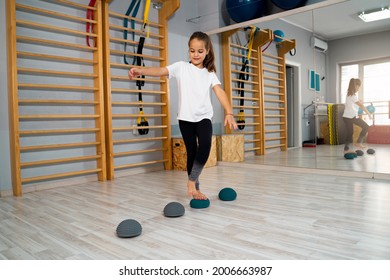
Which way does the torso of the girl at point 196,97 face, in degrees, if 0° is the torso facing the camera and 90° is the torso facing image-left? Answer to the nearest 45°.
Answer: approximately 0°

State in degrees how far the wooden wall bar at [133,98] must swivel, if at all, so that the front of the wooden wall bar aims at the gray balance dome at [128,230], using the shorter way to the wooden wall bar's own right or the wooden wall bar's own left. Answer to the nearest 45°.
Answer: approximately 45° to the wooden wall bar's own right

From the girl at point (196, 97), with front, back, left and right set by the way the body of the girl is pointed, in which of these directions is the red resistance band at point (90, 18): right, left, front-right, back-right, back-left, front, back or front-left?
back-right

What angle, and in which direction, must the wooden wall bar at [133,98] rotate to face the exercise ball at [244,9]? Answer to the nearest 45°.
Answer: approximately 45° to its left

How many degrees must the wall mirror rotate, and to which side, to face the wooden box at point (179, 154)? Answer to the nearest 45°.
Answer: approximately 45° to its right

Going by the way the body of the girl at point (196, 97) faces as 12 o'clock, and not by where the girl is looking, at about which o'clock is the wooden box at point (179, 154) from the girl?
The wooden box is roughly at 6 o'clock from the girl.

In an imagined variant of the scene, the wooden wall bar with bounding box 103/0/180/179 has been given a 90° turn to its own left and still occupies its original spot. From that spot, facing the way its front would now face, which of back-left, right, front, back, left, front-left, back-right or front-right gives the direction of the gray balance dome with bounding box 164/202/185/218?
back-right
